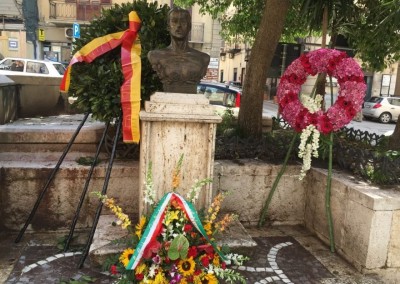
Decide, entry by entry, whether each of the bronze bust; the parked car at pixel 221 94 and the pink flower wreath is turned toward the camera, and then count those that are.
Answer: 2

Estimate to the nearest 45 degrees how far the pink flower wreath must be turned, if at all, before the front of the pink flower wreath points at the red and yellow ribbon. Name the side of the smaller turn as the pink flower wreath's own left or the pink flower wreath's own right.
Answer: approximately 45° to the pink flower wreath's own right

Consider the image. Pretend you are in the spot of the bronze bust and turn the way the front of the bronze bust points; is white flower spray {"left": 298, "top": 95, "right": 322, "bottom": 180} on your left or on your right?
on your left

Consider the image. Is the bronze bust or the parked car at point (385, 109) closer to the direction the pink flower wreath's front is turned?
the bronze bust
